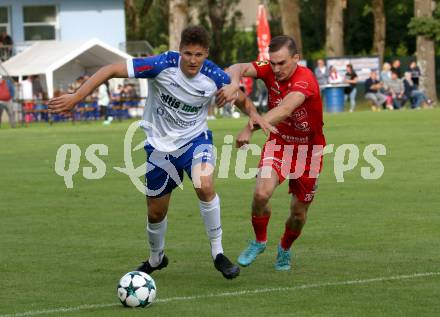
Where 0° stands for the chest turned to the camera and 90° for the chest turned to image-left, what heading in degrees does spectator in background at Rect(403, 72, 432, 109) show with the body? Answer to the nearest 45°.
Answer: approximately 315°

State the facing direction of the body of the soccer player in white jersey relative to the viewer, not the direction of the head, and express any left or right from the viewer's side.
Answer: facing the viewer

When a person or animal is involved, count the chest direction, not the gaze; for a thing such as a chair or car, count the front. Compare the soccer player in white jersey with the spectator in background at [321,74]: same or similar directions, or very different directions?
same or similar directions

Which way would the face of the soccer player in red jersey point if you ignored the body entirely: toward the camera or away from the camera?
toward the camera

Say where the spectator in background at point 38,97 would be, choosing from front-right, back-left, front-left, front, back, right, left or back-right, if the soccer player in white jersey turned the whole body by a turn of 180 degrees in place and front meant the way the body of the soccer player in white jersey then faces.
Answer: front

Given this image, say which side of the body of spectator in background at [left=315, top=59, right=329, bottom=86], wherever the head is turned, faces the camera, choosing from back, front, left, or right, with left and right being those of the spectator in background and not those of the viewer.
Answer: front

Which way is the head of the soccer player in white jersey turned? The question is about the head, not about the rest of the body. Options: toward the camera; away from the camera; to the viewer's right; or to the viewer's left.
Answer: toward the camera

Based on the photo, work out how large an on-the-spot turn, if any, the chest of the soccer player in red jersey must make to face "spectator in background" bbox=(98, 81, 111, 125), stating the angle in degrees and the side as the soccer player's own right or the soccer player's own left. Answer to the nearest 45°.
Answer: approximately 135° to the soccer player's own right

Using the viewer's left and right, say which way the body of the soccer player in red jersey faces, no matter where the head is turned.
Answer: facing the viewer and to the left of the viewer

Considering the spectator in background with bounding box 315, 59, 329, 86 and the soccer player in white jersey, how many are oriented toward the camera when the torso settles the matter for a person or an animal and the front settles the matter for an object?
2

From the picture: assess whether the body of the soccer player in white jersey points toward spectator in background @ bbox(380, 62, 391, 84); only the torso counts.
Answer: no

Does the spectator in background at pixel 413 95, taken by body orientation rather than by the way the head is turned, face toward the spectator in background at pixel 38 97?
no

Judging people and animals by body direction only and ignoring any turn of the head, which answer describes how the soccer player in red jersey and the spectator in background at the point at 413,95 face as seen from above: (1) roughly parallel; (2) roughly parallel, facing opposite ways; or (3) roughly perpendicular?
roughly perpendicular

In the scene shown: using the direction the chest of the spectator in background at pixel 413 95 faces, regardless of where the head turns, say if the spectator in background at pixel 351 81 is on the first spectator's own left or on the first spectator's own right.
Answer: on the first spectator's own right

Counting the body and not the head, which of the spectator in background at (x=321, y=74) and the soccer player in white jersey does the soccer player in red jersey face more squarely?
the soccer player in white jersey

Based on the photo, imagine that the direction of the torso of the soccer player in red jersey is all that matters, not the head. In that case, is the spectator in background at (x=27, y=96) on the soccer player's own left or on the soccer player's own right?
on the soccer player's own right

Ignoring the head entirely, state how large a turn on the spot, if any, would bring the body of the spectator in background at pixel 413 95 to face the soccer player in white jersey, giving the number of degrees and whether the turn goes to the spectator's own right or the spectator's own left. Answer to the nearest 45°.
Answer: approximately 45° to the spectator's own right
